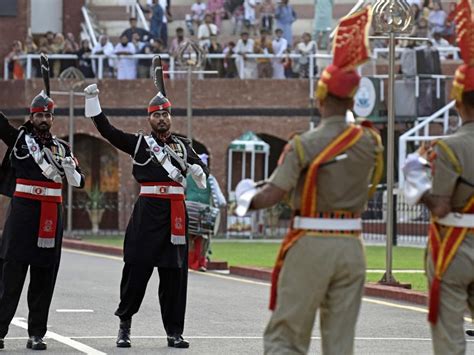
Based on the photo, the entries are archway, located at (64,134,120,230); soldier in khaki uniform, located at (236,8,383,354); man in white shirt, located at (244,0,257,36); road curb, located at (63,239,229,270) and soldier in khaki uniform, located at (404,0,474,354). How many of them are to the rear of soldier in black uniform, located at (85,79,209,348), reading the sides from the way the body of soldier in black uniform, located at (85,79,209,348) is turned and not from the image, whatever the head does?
3

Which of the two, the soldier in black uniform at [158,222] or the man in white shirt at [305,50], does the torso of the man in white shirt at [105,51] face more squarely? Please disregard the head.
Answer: the soldier in black uniform

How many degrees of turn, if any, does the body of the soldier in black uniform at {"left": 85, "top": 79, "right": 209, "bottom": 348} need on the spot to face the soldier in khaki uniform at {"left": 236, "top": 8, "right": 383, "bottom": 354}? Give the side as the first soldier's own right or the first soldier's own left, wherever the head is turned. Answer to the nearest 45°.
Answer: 0° — they already face them

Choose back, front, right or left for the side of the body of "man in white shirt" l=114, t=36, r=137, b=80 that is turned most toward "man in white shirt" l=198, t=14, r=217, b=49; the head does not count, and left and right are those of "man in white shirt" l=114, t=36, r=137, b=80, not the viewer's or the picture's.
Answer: left

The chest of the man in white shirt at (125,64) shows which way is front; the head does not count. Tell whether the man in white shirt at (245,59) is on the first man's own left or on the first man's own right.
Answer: on the first man's own left

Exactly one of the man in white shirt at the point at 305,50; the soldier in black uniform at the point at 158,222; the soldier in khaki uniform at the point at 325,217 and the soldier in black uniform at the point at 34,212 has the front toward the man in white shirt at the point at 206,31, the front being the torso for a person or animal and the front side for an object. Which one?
the soldier in khaki uniform

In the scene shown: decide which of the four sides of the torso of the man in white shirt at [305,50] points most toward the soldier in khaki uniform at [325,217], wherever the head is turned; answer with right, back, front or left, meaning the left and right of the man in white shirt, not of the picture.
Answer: front

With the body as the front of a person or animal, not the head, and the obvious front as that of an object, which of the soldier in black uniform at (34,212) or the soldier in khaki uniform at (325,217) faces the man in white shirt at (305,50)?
the soldier in khaki uniform

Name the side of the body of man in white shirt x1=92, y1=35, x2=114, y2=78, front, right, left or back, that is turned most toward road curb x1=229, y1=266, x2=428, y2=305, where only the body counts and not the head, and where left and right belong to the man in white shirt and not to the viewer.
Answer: front

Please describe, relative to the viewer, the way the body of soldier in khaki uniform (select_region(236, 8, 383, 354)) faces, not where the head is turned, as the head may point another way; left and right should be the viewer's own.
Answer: facing away from the viewer

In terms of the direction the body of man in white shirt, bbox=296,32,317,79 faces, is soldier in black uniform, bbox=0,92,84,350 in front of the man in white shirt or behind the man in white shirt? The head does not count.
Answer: in front
